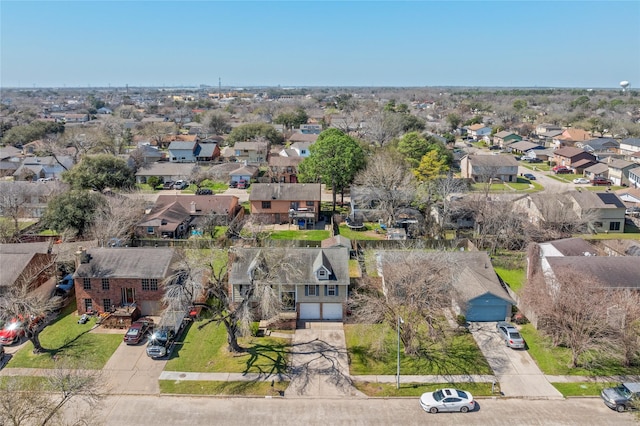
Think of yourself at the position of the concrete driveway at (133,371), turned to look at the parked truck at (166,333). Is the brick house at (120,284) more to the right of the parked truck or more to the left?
left

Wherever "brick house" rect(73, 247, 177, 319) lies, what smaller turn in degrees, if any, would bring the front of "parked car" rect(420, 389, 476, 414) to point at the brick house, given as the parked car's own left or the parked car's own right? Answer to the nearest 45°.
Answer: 0° — it already faces it

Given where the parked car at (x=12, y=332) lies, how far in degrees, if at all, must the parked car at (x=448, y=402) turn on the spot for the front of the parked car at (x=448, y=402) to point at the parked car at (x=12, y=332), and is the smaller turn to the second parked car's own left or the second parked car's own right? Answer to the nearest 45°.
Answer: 0° — it already faces it

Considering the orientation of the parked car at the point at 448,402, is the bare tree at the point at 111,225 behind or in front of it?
in front

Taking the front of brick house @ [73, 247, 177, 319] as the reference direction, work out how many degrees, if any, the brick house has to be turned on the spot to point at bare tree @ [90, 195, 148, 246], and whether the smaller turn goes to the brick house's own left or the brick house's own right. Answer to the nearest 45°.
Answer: approximately 180°

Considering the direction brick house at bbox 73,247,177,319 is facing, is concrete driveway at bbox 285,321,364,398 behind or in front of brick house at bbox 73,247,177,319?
in front

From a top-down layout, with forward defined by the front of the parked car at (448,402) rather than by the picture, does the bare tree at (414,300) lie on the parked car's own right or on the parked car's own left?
on the parked car's own right

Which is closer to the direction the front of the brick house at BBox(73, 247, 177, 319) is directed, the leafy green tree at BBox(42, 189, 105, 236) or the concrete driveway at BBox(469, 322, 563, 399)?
the concrete driveway

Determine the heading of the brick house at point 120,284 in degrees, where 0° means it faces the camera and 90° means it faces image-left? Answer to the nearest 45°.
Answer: approximately 0°

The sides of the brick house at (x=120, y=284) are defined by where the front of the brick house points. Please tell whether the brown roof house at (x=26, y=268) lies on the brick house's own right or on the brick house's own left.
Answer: on the brick house's own right

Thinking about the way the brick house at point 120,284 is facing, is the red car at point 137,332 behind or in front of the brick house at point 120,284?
in front
